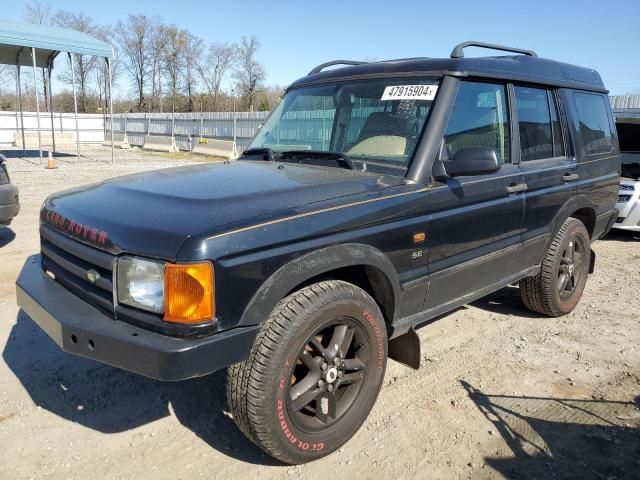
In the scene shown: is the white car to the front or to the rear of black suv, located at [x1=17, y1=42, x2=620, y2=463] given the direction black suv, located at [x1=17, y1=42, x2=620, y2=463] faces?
to the rear

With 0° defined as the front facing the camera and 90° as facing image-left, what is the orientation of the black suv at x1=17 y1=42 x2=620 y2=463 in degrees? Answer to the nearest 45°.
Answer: approximately 45°

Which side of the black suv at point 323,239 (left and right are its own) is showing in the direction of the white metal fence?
right
